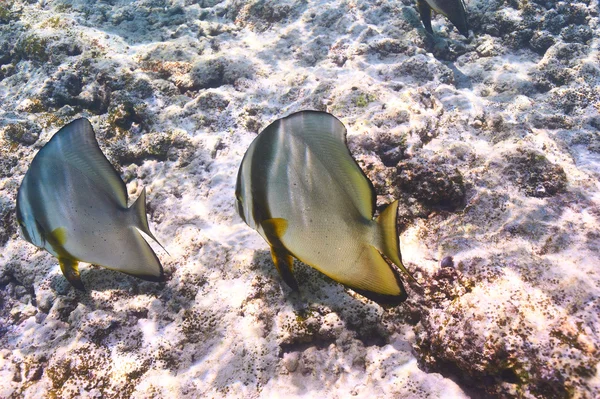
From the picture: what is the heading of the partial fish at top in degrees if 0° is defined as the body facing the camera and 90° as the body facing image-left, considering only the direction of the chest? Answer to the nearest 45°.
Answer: approximately 90°

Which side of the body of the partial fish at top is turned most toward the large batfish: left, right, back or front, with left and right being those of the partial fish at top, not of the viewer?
left

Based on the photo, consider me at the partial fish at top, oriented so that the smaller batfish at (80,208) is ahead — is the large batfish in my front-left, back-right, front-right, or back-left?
front-left

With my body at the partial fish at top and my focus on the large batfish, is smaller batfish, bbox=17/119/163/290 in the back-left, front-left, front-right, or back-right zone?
front-right

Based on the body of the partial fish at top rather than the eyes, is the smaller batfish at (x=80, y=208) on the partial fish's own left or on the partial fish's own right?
on the partial fish's own left
